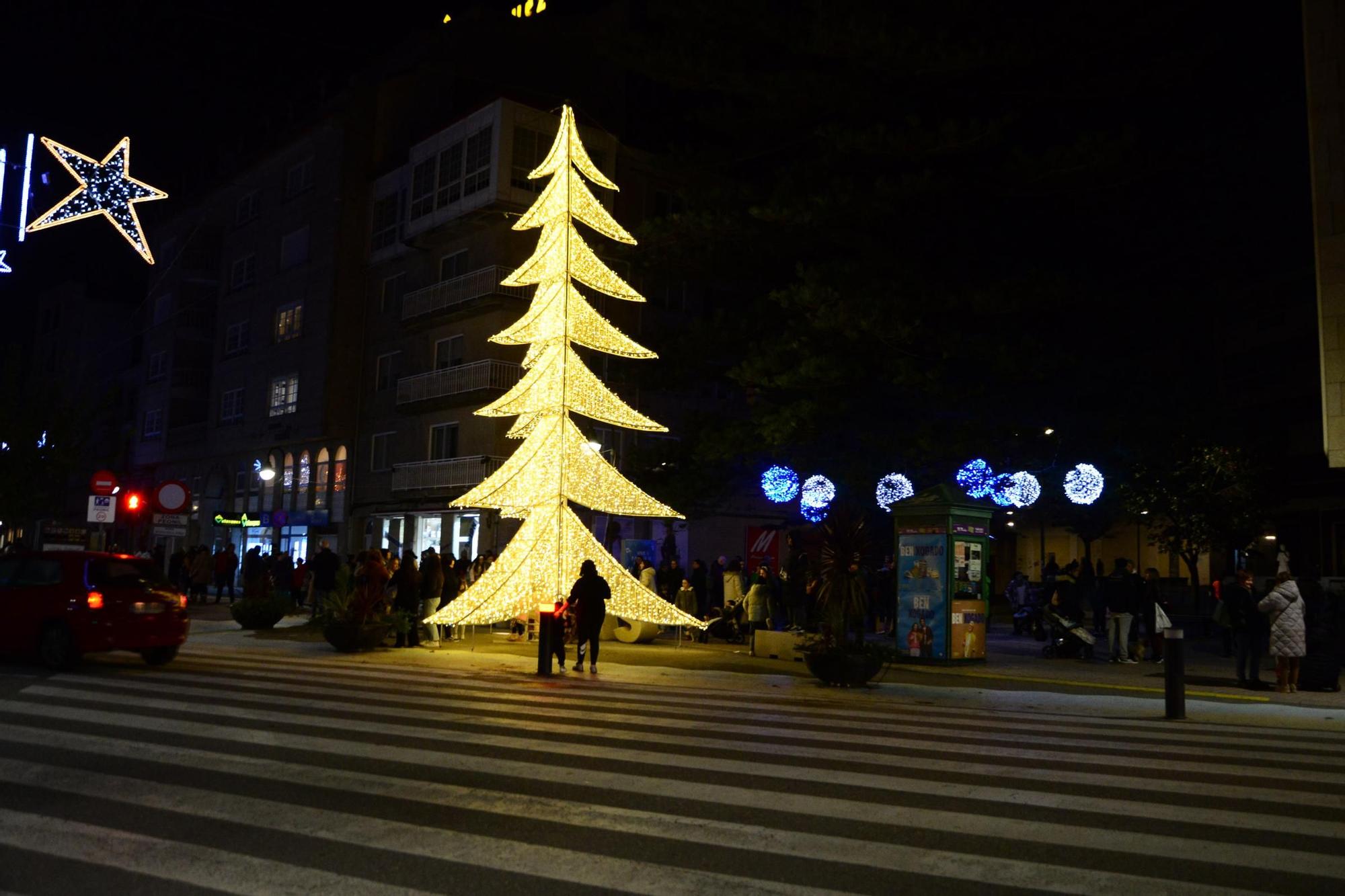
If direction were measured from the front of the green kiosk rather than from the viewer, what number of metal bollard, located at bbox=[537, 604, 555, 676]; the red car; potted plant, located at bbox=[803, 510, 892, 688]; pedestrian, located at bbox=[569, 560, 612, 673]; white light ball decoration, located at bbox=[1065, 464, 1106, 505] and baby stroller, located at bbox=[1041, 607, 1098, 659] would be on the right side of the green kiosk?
4

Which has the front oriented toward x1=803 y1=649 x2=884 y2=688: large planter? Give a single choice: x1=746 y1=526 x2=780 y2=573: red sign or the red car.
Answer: the red sign

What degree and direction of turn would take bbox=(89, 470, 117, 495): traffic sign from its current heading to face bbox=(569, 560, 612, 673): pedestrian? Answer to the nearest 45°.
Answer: approximately 45° to its left

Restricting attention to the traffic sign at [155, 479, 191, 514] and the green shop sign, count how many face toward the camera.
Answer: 2

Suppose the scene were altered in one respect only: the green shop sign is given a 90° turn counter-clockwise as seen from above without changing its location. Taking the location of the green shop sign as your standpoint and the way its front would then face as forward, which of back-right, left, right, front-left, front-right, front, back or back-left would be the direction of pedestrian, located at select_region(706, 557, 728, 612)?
front-right

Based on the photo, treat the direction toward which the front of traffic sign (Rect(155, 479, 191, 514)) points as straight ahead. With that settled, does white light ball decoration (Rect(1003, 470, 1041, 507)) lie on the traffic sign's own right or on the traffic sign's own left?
on the traffic sign's own left

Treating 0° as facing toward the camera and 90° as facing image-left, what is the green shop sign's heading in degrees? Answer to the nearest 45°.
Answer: approximately 0°

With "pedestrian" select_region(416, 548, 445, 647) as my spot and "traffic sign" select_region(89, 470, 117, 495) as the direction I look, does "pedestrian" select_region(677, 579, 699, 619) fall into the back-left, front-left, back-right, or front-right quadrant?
back-right

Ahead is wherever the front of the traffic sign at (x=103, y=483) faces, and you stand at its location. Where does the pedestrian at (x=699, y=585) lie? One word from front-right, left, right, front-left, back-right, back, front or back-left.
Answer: left

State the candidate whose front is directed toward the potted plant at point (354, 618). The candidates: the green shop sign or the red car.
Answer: the green shop sign
